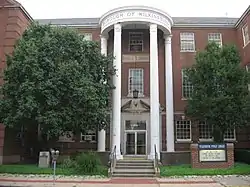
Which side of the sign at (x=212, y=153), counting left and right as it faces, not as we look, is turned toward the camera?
front

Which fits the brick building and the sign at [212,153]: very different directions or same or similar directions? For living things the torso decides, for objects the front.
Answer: same or similar directions

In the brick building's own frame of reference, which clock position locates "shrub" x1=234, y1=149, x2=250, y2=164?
The shrub is roughly at 10 o'clock from the brick building.

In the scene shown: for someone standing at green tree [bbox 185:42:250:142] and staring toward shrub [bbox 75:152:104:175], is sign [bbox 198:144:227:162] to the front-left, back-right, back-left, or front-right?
front-left

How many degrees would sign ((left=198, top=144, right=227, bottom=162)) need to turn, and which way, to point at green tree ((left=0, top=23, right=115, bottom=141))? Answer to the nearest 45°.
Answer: approximately 90° to its right

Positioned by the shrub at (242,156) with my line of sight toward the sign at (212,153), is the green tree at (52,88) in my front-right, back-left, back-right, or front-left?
front-right

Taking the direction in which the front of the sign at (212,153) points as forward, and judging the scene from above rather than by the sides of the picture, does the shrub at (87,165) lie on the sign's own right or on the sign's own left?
on the sign's own right

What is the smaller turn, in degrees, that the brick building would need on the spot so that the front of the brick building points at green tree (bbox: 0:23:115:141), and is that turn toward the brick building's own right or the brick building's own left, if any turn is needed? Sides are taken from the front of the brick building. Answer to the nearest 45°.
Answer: approximately 45° to the brick building's own right

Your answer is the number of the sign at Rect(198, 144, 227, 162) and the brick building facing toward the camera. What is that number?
2

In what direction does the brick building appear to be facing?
toward the camera

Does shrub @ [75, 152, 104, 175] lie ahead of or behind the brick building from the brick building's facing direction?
ahead
